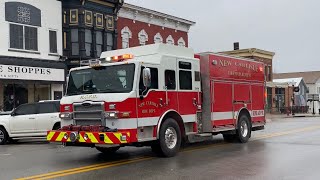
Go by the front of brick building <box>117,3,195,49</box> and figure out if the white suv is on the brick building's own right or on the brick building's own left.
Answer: on the brick building's own right

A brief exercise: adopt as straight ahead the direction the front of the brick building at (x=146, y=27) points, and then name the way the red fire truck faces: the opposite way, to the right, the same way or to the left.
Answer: to the right

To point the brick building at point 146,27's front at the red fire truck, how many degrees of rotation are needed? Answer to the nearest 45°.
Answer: approximately 45° to its right

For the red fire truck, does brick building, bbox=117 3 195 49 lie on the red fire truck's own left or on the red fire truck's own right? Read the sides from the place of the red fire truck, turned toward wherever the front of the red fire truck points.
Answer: on the red fire truck's own right

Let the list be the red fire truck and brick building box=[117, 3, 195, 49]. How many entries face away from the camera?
0

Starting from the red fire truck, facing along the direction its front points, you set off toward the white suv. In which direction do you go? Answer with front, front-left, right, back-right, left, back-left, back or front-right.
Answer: right

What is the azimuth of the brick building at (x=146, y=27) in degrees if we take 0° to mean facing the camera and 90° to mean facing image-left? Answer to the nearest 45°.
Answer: approximately 315°
